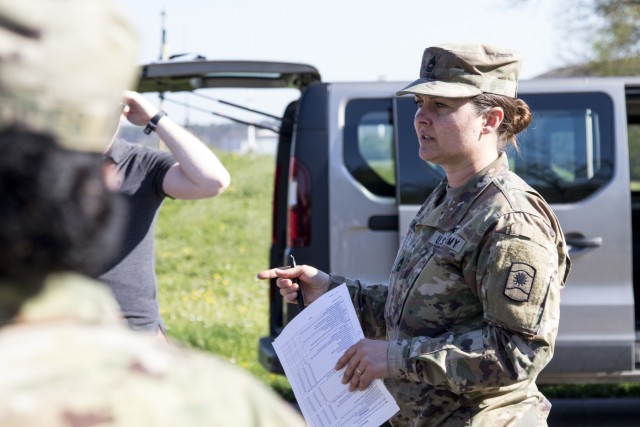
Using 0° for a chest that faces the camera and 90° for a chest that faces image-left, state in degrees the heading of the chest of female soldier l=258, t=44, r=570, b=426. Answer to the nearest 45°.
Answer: approximately 45°

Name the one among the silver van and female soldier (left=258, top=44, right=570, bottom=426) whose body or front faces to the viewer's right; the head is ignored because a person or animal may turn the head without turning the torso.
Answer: the silver van

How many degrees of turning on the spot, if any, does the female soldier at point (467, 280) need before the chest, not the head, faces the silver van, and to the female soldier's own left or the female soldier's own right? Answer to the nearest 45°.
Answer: approximately 135° to the female soldier's own right

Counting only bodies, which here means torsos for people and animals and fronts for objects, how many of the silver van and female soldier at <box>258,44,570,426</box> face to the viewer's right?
1

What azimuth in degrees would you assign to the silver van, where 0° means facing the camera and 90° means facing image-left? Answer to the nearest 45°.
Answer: approximately 270°

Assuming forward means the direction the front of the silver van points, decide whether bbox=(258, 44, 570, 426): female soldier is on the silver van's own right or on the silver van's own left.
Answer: on the silver van's own right
